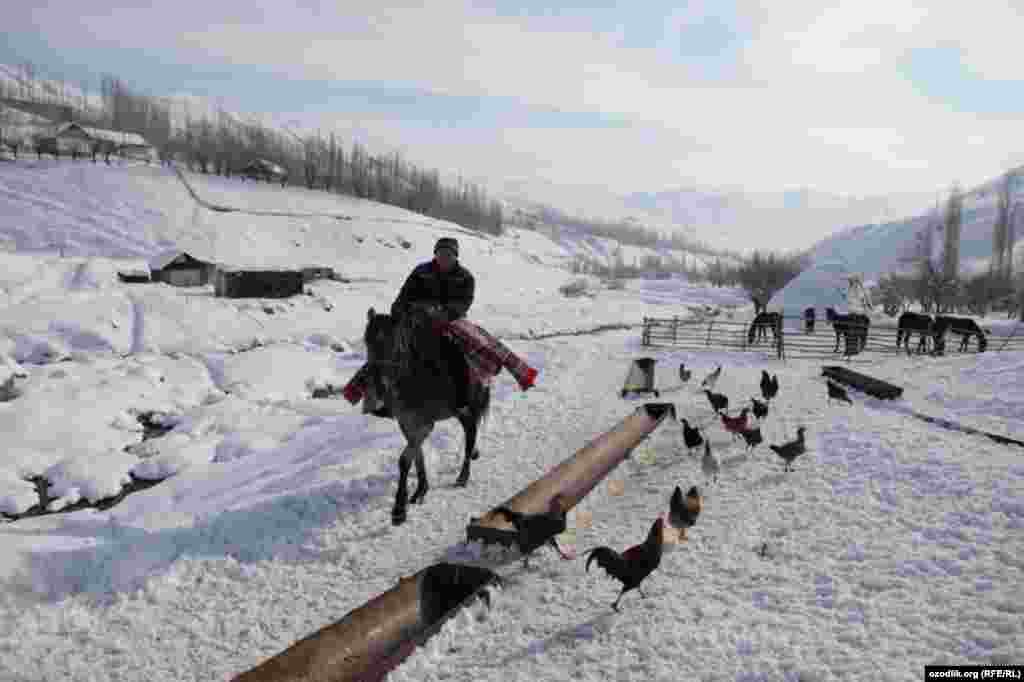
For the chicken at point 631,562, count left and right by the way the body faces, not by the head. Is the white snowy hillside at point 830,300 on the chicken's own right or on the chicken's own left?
on the chicken's own left

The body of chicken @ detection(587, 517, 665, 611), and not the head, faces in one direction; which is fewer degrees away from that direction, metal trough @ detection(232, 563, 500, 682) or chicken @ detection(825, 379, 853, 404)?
the chicken

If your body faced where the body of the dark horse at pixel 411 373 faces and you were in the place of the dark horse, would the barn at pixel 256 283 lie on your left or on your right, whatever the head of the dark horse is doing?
on your right

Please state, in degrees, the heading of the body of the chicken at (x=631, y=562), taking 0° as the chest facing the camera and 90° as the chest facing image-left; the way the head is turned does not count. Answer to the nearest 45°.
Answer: approximately 270°

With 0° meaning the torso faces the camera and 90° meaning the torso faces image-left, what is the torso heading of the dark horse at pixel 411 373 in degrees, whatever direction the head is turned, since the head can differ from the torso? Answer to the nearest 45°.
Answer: approximately 45°
